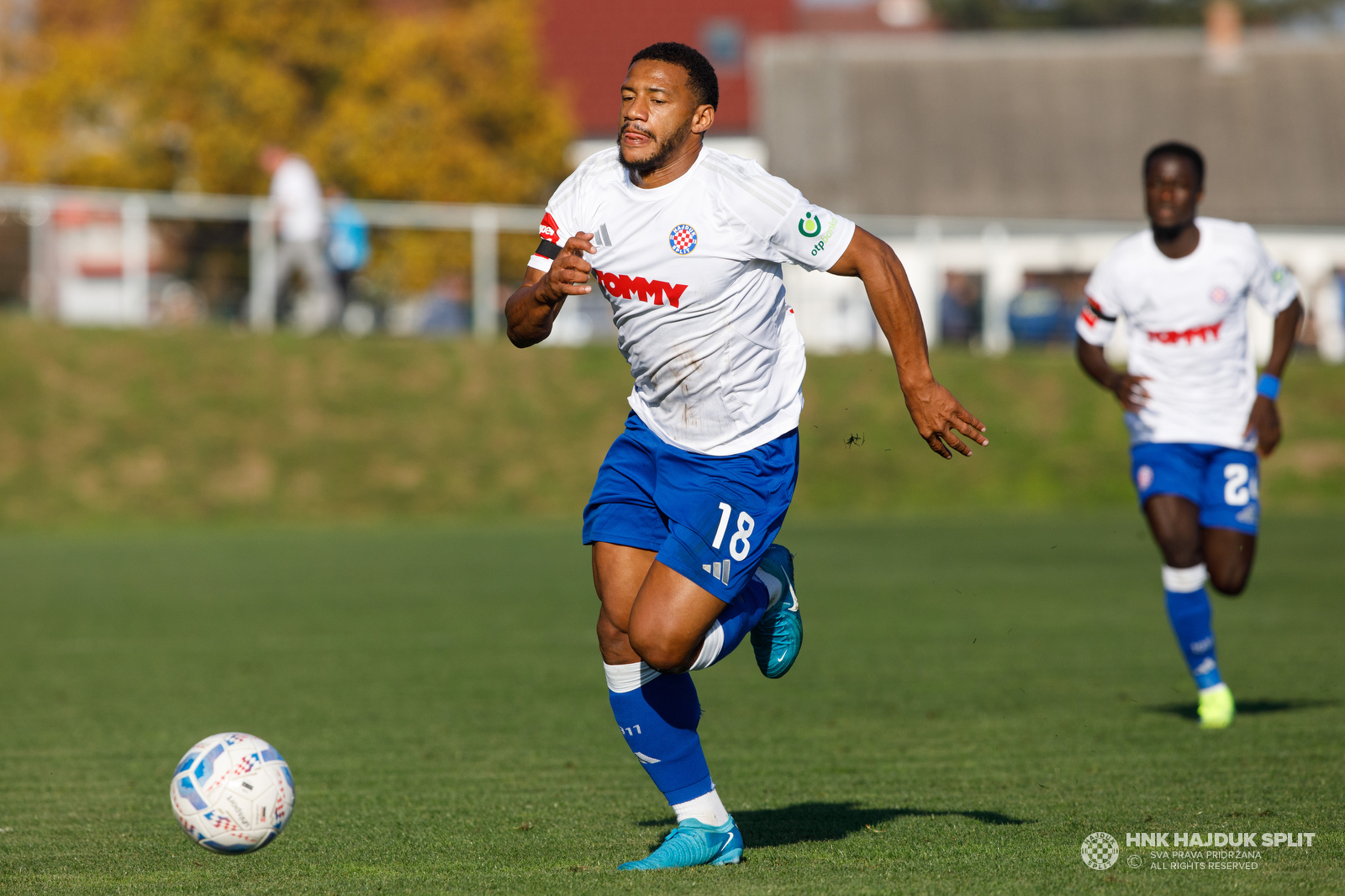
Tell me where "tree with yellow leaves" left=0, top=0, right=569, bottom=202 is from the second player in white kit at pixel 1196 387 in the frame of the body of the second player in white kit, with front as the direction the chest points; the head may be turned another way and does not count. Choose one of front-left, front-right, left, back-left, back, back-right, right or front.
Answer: back-right

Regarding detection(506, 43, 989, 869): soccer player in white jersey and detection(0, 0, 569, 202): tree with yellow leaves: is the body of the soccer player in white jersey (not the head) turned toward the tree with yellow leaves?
no

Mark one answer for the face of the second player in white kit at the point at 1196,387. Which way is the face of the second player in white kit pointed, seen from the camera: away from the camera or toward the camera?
toward the camera

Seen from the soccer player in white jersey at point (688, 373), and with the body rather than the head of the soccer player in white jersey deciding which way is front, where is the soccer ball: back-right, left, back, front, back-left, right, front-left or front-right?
front-right

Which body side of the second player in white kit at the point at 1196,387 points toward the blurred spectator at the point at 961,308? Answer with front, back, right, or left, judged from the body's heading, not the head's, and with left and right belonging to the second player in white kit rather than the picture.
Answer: back

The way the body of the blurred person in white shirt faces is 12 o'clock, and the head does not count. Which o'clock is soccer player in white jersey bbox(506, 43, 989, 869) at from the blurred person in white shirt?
The soccer player in white jersey is roughly at 9 o'clock from the blurred person in white shirt.

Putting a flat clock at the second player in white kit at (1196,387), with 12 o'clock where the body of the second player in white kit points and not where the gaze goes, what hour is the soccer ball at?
The soccer ball is roughly at 1 o'clock from the second player in white kit.

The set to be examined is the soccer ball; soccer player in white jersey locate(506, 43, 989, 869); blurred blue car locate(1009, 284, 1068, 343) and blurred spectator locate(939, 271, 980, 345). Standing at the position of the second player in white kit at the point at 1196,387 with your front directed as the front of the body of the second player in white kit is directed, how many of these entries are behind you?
2

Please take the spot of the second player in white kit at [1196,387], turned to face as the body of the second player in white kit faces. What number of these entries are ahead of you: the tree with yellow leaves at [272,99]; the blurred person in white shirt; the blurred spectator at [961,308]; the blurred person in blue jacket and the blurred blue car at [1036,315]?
0

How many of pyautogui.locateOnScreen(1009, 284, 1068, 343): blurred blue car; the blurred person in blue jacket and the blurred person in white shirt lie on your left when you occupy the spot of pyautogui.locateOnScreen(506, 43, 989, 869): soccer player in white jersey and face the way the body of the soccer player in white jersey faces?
0

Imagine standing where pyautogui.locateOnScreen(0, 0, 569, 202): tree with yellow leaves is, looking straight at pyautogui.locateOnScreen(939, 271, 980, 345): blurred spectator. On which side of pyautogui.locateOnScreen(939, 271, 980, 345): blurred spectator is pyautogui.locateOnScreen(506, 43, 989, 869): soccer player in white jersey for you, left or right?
right

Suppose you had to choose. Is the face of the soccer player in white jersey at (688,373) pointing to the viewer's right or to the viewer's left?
to the viewer's left

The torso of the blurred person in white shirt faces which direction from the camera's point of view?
to the viewer's left

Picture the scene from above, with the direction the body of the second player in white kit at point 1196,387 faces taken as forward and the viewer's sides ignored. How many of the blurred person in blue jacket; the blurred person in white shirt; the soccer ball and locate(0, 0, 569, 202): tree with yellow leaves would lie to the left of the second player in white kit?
0

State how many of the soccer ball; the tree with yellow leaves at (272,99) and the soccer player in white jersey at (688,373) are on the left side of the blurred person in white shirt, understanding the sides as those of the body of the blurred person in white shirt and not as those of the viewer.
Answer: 2

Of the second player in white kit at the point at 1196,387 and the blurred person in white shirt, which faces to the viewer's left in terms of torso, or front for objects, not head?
the blurred person in white shirt

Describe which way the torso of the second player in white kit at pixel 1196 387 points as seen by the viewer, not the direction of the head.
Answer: toward the camera

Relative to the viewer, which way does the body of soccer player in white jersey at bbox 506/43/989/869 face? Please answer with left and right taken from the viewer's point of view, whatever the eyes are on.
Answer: facing the viewer and to the left of the viewer

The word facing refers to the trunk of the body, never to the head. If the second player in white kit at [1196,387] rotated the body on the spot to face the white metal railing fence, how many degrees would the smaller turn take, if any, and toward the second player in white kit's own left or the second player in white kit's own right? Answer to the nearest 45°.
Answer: approximately 180°
